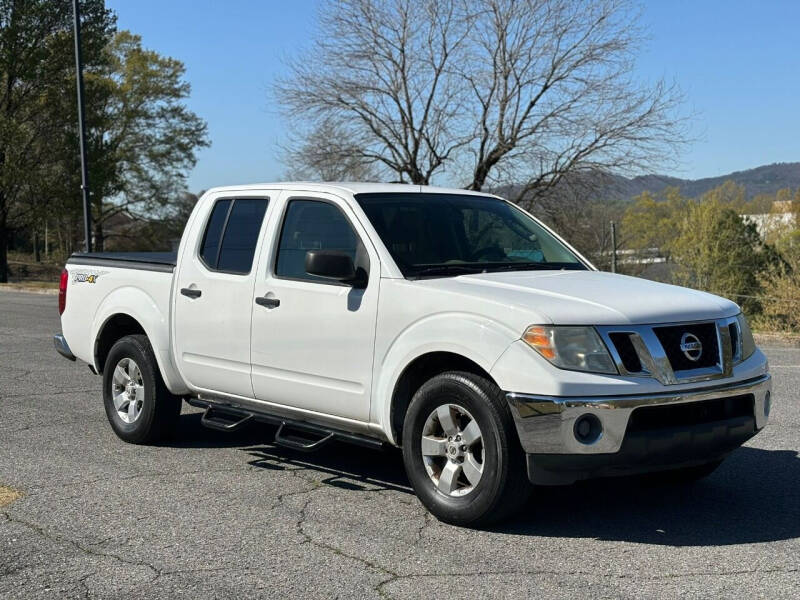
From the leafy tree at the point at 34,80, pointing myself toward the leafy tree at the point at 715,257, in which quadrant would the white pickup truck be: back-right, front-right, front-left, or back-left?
front-right

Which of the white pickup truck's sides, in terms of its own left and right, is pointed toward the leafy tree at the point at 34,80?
back

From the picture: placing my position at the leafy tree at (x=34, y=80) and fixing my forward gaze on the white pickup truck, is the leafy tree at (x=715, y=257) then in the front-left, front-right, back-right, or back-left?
front-left

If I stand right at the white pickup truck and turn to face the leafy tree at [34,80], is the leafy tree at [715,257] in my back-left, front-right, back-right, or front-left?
front-right

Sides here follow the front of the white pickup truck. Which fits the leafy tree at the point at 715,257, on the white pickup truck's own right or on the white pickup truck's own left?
on the white pickup truck's own left

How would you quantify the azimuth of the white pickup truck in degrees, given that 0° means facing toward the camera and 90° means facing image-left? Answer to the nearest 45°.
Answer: approximately 315°
